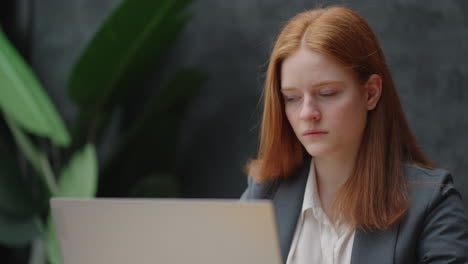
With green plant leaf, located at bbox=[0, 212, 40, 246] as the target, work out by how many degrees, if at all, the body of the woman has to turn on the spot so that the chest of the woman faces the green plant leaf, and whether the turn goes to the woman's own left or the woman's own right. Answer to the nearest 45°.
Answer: approximately 90° to the woman's own right

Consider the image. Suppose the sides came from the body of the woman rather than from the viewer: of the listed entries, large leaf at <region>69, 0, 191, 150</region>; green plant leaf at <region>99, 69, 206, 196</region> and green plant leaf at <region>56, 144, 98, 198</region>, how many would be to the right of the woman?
3

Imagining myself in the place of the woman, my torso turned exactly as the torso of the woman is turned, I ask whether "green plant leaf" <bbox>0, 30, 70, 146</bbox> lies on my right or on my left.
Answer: on my right

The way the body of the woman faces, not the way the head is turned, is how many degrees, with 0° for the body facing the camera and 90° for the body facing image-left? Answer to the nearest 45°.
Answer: approximately 45°

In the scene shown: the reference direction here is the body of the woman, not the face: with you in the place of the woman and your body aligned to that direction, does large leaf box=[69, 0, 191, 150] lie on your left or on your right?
on your right

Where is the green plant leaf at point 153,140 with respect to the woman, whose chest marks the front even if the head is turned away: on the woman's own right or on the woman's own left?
on the woman's own right

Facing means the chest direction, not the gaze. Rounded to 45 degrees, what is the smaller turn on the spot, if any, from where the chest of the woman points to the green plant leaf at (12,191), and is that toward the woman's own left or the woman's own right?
approximately 90° to the woman's own right

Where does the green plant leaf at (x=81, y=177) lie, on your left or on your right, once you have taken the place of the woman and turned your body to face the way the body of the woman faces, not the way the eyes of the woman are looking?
on your right
